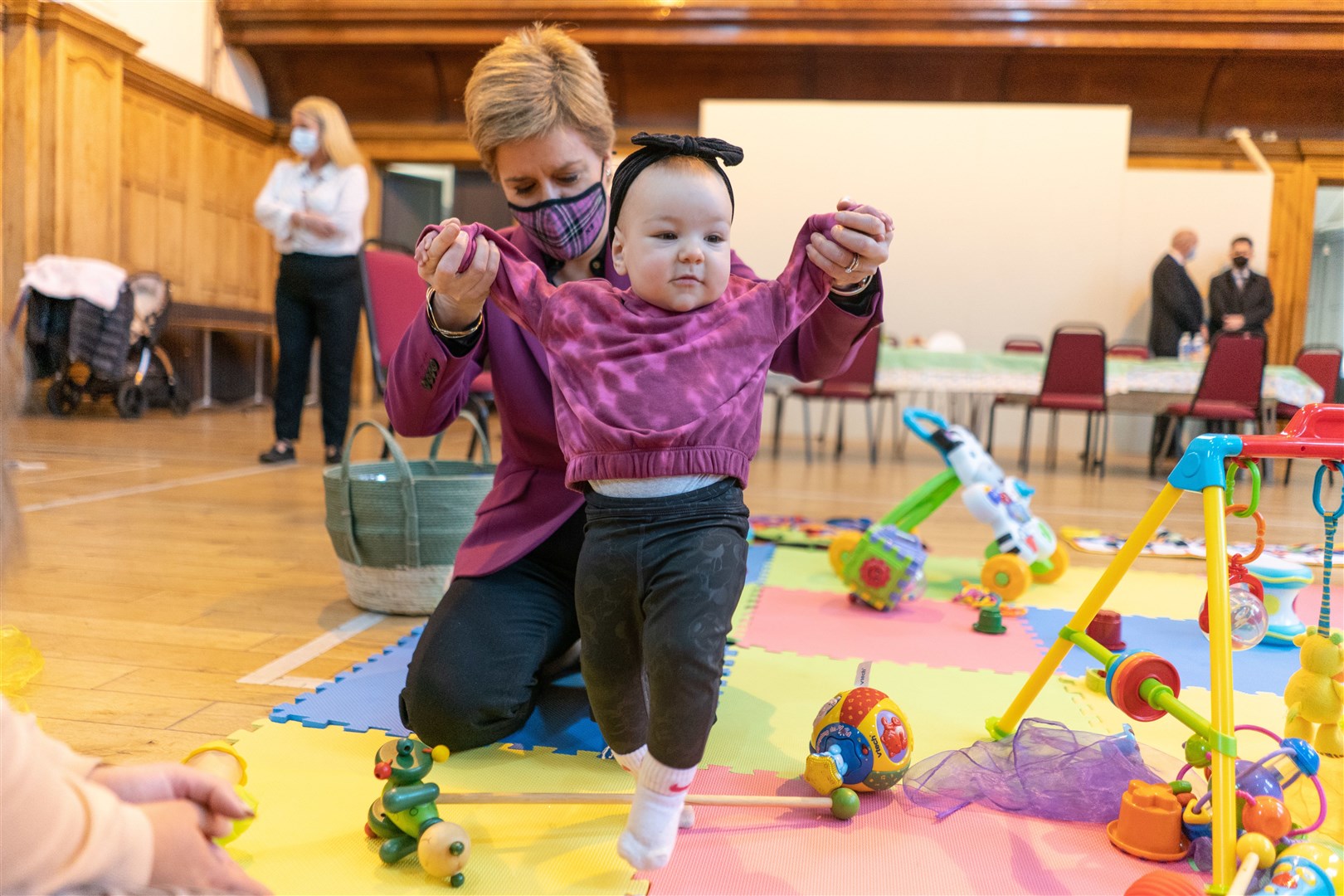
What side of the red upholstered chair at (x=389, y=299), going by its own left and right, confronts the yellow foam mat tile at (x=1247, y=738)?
front

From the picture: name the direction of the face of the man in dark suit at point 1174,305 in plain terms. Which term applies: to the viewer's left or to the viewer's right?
to the viewer's right

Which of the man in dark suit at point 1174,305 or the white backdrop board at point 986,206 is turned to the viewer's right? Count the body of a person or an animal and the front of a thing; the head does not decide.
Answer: the man in dark suit

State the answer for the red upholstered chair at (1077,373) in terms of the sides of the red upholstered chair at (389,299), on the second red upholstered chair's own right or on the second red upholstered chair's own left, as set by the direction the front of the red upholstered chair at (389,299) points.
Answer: on the second red upholstered chair's own left

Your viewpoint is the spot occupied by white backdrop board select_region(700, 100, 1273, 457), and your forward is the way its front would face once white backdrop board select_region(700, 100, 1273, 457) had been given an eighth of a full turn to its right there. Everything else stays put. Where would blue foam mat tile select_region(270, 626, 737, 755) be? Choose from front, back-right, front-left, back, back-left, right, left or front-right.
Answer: front-left

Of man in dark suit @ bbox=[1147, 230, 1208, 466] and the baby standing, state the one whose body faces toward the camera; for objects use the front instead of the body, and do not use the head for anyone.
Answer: the baby standing

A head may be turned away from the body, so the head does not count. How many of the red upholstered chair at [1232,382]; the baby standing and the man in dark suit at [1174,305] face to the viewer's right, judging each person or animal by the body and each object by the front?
1

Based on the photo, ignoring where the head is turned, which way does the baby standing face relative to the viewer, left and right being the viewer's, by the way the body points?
facing the viewer

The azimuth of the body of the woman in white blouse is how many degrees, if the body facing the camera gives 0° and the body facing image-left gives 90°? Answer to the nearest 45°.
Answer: approximately 45°

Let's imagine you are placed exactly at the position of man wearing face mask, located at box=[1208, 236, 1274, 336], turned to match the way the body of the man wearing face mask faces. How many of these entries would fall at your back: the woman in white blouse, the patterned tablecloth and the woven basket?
0

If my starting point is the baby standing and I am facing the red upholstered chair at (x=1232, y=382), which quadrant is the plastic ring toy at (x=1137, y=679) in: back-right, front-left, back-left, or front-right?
front-right

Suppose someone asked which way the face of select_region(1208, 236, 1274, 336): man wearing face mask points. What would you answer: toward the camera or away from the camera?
toward the camera

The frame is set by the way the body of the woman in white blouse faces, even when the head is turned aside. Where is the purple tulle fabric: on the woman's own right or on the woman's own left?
on the woman's own left

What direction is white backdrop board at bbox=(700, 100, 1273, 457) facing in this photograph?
toward the camera

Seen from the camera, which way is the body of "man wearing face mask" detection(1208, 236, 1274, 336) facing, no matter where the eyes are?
toward the camera

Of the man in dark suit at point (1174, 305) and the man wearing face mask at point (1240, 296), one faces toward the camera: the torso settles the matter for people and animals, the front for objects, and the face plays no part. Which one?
the man wearing face mask

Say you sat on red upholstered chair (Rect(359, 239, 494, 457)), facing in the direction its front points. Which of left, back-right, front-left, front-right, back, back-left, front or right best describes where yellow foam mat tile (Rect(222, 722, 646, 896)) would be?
front-right
